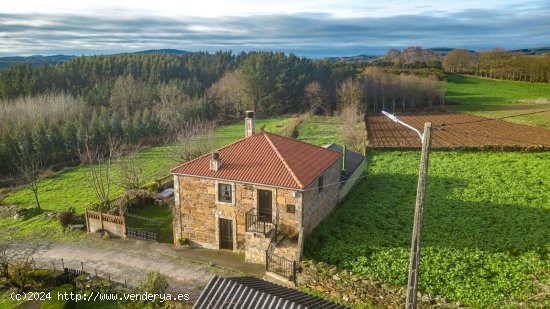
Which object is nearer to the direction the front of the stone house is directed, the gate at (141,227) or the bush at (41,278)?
the bush

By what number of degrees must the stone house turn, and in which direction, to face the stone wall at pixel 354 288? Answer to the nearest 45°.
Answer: approximately 45° to its left

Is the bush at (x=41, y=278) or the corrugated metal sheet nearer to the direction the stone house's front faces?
the corrugated metal sheet

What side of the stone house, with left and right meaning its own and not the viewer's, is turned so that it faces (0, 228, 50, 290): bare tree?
right

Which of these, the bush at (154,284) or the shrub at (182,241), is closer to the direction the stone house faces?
the bush

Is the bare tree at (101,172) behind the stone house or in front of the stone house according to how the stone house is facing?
behind

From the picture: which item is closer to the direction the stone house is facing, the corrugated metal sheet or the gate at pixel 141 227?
the corrugated metal sheet

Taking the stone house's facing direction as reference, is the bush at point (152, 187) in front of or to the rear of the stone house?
to the rear

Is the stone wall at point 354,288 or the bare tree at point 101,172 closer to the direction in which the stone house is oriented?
the stone wall

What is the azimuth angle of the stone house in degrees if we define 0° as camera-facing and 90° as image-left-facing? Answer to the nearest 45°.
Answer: approximately 0°
